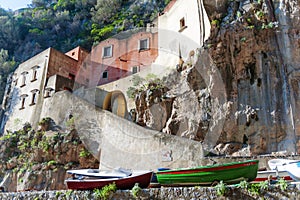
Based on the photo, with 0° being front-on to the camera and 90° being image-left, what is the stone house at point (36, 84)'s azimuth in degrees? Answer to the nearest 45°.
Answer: approximately 45°

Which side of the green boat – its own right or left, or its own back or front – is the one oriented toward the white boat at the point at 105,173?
back

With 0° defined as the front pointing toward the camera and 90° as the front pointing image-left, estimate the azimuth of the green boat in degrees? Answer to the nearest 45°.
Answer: approximately 270°

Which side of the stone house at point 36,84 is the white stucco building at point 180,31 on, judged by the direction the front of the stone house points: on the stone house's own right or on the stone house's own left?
on the stone house's own left

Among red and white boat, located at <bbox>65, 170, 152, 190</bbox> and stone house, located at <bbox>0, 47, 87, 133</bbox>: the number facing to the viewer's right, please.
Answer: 1

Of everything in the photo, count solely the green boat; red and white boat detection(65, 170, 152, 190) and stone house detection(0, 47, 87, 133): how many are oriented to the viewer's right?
2

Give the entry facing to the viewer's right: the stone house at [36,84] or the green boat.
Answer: the green boat

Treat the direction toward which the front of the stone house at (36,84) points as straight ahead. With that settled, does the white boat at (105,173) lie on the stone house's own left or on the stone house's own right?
on the stone house's own left

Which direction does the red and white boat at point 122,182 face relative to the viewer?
to the viewer's right

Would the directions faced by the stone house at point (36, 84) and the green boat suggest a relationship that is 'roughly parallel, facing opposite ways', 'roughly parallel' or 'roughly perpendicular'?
roughly perpendicular

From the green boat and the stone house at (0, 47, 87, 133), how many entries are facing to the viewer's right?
1
